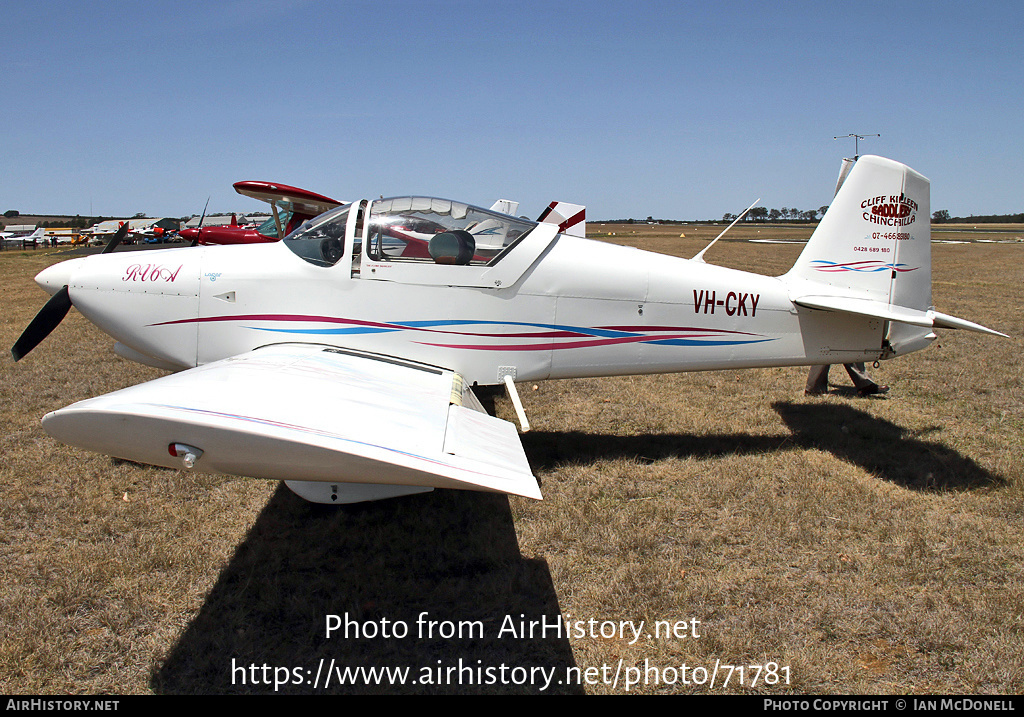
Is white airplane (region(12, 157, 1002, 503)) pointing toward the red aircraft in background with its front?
no

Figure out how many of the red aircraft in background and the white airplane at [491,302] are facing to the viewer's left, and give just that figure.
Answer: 2

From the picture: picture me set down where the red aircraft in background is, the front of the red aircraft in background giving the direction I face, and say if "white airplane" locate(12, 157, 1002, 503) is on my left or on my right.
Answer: on my left

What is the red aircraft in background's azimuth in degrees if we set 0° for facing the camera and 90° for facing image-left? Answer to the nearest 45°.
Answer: approximately 90°

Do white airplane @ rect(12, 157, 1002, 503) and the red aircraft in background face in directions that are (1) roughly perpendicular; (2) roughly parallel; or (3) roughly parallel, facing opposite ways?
roughly parallel

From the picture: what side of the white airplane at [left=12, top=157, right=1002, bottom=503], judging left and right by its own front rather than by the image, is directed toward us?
left
